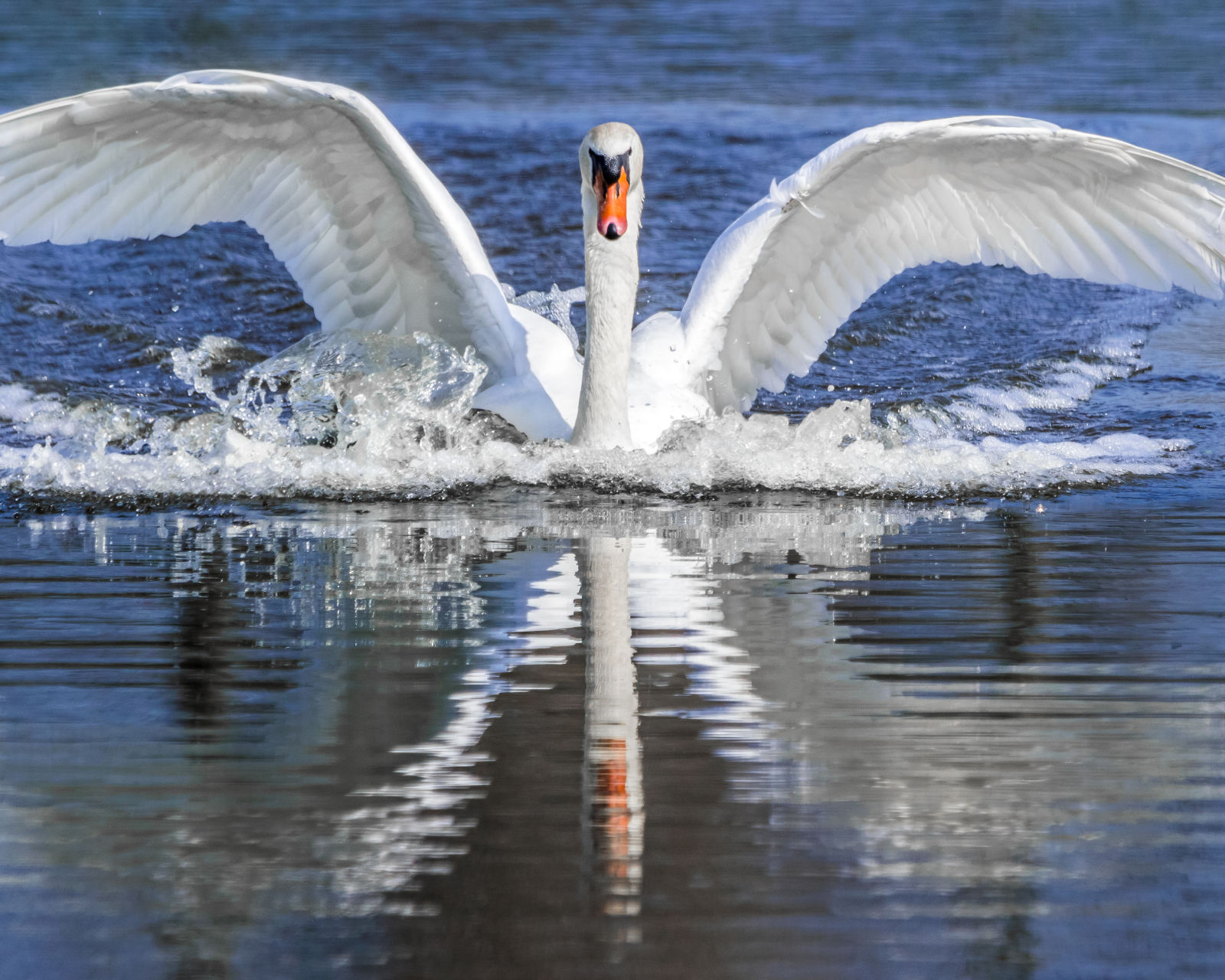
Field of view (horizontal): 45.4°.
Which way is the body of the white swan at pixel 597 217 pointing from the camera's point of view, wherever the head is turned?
toward the camera
